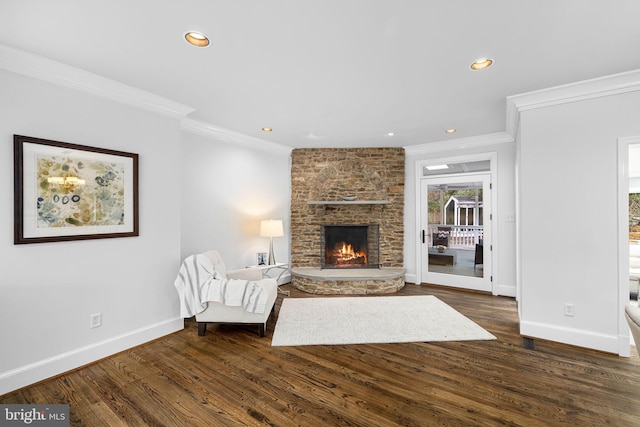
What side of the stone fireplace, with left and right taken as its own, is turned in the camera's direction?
front

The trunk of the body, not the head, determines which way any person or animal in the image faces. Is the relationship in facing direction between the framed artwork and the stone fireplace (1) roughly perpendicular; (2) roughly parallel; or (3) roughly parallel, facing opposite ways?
roughly perpendicular

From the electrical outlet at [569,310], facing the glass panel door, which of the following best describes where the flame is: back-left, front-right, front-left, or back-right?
front-left

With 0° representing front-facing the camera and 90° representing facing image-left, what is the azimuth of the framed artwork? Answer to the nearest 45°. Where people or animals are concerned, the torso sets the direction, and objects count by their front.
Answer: approximately 315°

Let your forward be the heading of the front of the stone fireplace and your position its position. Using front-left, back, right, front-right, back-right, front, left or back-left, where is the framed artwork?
front-right

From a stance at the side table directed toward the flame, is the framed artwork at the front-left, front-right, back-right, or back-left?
back-right

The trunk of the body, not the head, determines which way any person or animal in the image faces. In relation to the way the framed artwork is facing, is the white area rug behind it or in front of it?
in front

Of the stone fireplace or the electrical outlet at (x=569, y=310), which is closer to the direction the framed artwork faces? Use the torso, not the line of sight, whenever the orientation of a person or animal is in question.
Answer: the electrical outlet

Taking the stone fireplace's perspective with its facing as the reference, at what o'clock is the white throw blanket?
The white throw blanket is roughly at 1 o'clock from the stone fireplace.

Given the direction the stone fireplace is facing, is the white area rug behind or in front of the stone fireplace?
in front

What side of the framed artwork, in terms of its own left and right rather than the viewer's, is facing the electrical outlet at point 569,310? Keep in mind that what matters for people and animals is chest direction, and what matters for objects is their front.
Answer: front

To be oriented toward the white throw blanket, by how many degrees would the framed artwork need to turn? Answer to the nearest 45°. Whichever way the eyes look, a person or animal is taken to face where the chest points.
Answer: approximately 45° to its left

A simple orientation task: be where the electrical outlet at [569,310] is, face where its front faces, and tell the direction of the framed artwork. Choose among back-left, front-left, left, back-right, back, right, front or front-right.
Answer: front-right
